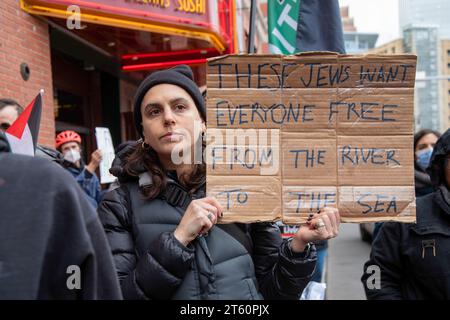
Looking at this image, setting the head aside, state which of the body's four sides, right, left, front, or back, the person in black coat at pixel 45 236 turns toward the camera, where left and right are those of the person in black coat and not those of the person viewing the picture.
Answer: back

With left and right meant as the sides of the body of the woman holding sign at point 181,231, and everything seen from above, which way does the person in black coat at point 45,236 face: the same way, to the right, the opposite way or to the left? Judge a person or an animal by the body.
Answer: the opposite way

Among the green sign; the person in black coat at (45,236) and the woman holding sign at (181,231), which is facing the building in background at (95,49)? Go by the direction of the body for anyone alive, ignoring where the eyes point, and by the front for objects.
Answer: the person in black coat

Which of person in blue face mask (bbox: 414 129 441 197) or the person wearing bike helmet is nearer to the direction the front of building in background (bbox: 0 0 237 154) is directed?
the person in blue face mask

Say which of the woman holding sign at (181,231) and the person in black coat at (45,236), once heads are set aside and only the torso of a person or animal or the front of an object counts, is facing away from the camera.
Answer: the person in black coat

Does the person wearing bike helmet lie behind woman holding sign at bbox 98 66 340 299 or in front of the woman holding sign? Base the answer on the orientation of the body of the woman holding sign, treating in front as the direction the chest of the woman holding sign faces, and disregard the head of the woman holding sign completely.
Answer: behind

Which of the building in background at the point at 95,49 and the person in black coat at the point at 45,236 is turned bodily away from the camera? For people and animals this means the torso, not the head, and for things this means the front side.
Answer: the person in black coat

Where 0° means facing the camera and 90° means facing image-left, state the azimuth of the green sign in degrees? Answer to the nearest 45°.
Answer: approximately 0°
